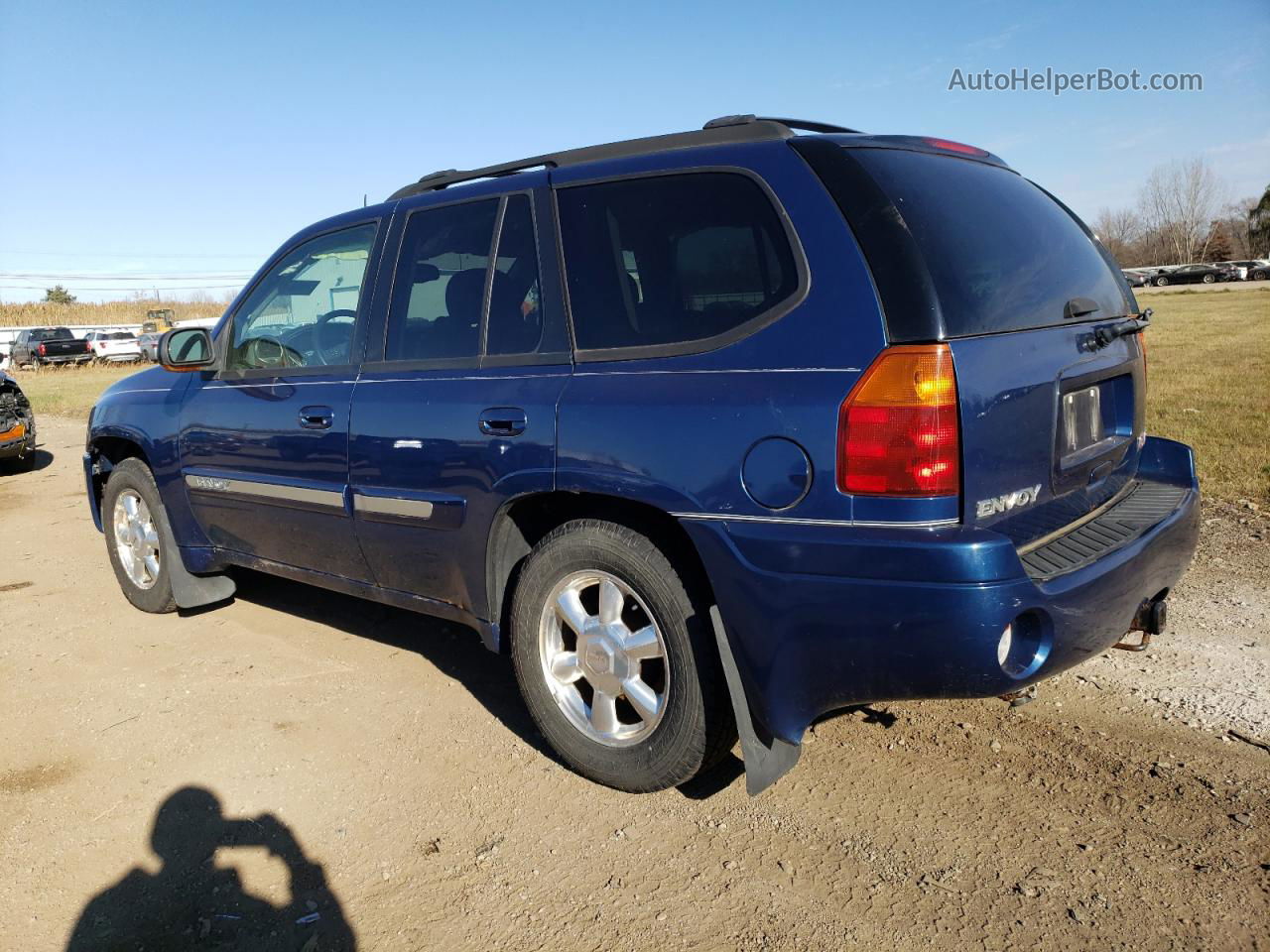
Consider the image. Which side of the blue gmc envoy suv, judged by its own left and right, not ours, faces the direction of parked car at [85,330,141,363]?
front

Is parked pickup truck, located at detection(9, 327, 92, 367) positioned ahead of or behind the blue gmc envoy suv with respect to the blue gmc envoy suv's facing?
ahead

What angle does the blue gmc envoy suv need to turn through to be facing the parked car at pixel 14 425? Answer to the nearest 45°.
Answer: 0° — it already faces it

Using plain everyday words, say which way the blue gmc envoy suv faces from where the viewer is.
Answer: facing away from the viewer and to the left of the viewer
